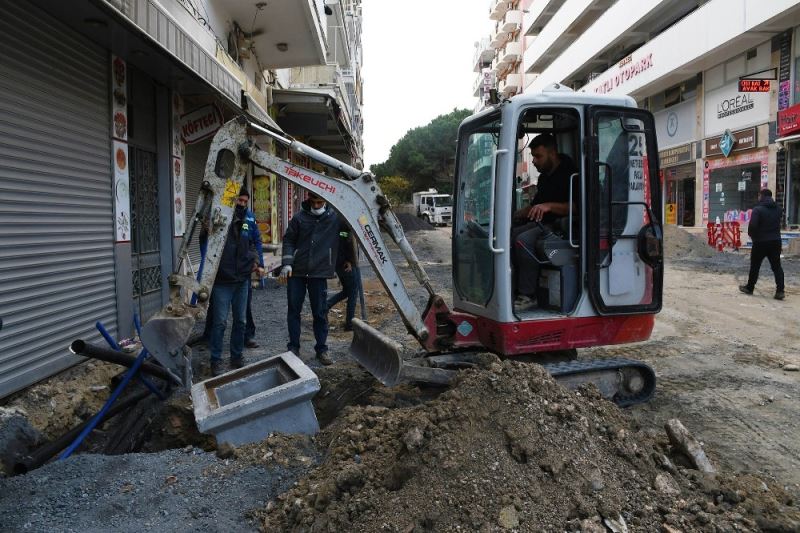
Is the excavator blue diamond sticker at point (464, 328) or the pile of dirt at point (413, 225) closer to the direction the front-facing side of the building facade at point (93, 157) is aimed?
the excavator blue diamond sticker

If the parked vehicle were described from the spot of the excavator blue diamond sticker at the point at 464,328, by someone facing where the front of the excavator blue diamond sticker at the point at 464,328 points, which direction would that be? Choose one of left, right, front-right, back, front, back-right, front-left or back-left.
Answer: back

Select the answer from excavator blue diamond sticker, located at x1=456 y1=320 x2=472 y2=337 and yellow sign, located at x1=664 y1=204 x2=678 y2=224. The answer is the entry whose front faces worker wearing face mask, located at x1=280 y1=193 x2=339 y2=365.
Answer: the yellow sign

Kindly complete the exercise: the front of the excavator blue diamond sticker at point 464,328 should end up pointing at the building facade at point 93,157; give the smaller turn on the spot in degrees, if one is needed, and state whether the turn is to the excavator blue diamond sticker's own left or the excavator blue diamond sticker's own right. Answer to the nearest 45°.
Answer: approximately 90° to the excavator blue diamond sticker's own right

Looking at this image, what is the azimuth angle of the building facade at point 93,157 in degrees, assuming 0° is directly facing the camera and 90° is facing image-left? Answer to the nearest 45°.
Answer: approximately 315°

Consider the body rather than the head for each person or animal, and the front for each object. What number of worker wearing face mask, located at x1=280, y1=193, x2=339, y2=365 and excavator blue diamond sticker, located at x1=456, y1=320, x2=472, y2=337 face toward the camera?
2

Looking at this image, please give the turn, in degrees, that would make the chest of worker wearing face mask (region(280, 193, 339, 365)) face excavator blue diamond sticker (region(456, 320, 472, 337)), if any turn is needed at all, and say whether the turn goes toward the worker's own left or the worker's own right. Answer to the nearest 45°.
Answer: approximately 45° to the worker's own left

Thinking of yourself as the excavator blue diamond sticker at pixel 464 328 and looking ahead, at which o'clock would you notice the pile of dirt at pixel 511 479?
The pile of dirt is roughly at 12 o'clock from the excavator blue diamond sticker.

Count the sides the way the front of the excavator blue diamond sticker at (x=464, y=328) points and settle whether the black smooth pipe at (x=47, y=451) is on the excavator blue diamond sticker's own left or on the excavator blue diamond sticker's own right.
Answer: on the excavator blue diamond sticker's own right

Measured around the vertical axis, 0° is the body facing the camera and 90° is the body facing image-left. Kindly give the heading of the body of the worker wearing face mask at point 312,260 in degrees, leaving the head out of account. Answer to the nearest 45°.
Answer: approximately 0°

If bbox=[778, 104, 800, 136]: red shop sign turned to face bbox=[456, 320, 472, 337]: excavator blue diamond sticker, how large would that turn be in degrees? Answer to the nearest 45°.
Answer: approximately 45° to its left
